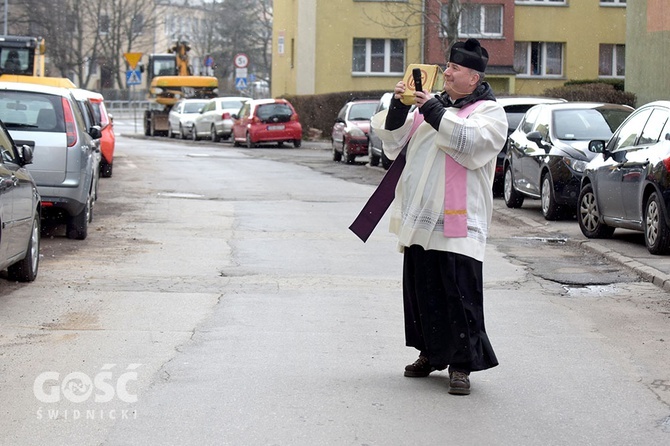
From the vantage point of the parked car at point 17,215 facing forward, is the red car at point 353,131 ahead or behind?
ahead

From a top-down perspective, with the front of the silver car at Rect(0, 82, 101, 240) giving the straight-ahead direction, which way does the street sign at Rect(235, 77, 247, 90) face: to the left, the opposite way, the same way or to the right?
the opposite way

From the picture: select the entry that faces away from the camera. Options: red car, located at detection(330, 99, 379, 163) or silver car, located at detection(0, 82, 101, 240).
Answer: the silver car

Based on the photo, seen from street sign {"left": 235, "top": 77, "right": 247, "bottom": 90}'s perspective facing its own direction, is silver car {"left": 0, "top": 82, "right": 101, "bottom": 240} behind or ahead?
ahead

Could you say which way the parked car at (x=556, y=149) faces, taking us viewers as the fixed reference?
facing the viewer and to the right of the viewer

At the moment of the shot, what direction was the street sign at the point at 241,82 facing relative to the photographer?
facing the viewer

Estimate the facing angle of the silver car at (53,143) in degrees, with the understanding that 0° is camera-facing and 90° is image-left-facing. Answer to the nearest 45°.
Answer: approximately 180°

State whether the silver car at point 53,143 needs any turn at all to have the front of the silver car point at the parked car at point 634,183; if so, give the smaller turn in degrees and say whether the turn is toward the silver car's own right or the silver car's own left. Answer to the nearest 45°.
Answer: approximately 90° to the silver car's own right

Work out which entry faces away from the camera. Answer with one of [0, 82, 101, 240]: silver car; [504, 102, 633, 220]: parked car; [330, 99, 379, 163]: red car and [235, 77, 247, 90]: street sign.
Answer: the silver car
